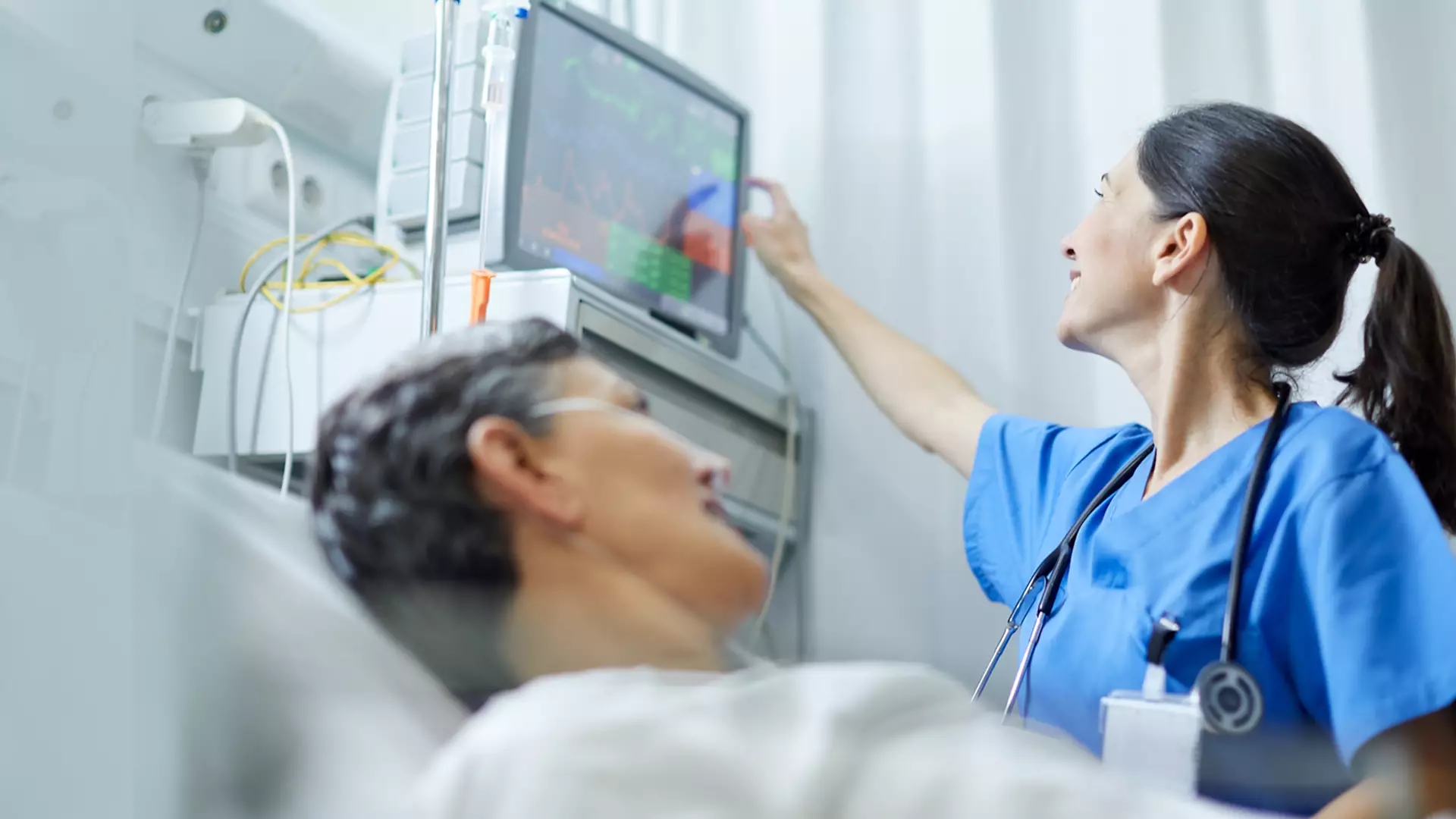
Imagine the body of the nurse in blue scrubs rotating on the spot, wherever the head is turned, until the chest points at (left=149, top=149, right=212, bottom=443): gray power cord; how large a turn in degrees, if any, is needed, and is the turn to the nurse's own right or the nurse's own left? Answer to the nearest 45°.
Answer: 0° — they already face it

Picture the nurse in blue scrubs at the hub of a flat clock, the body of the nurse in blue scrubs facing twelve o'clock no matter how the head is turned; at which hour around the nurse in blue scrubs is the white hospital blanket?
The white hospital blanket is roughly at 11 o'clock from the nurse in blue scrubs.

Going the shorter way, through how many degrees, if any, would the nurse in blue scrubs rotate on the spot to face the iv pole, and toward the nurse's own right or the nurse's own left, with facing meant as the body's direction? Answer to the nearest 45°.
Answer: approximately 45° to the nurse's own right

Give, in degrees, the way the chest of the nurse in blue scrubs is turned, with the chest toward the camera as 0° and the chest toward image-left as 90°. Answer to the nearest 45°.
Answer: approximately 45°

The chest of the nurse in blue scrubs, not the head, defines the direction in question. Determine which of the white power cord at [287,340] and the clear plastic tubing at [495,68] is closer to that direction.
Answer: the white power cord

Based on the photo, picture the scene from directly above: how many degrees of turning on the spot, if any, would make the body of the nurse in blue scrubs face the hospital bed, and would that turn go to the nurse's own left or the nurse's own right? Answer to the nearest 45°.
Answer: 0° — they already face it

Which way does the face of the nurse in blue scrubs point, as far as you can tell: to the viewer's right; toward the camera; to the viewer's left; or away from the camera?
to the viewer's left

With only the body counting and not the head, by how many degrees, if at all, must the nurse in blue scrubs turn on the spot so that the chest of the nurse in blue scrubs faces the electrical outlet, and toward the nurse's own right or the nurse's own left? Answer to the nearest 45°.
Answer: approximately 45° to the nurse's own right
